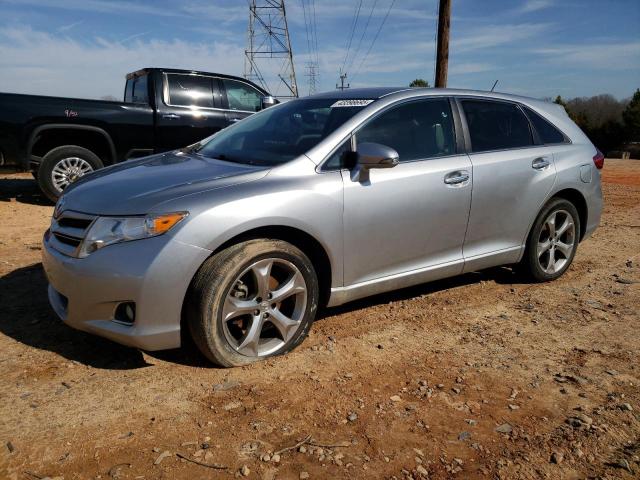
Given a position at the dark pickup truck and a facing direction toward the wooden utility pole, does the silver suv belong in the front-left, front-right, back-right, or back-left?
back-right

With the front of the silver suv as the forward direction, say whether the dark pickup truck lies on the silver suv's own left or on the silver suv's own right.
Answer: on the silver suv's own right

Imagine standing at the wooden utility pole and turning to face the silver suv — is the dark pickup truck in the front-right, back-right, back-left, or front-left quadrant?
front-right

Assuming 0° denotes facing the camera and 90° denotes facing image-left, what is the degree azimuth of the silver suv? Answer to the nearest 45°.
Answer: approximately 45°

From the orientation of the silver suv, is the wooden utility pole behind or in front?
behind

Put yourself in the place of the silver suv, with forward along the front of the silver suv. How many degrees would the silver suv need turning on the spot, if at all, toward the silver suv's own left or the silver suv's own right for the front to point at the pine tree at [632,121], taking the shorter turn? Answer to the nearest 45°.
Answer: approximately 180°
